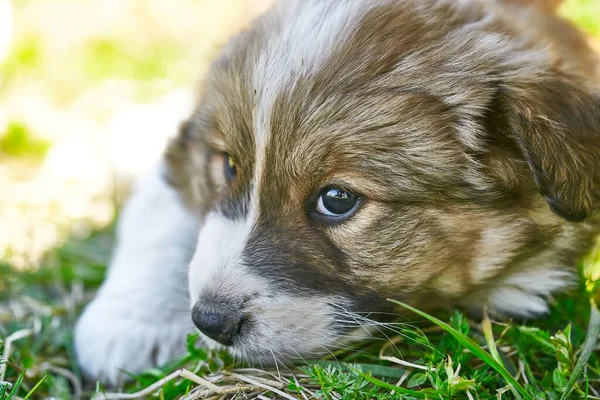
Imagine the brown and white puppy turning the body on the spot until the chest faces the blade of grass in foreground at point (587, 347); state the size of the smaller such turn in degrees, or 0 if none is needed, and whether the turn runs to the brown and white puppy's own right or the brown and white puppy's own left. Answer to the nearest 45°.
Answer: approximately 135° to the brown and white puppy's own left

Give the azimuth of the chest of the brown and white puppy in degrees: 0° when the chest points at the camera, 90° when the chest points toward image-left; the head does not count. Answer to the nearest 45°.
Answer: approximately 45°
